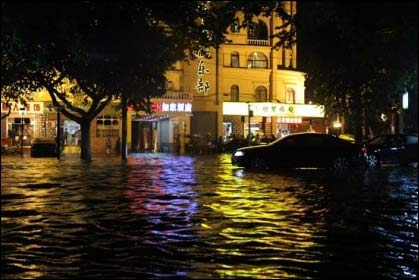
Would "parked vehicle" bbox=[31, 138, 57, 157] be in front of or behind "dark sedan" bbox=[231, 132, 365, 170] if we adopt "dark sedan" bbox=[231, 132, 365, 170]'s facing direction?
in front

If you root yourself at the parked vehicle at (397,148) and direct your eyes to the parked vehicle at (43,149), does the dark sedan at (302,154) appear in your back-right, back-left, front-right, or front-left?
front-left

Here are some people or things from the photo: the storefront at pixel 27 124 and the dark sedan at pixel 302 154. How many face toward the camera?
1

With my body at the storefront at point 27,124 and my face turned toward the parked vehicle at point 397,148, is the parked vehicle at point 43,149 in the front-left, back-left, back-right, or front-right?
front-right

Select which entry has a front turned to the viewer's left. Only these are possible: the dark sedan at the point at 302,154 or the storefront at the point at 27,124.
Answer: the dark sedan

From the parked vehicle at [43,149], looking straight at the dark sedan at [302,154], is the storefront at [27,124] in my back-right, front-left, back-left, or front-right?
back-left

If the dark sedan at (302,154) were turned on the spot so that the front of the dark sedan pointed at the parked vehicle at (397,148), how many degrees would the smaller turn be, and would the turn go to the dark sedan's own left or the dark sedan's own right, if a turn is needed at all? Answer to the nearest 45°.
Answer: approximately 135° to the dark sedan's own right

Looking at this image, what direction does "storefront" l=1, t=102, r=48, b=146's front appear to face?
toward the camera

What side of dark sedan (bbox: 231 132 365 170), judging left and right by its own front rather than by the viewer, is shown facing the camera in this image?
left

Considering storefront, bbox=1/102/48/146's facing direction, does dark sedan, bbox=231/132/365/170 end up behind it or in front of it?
in front
